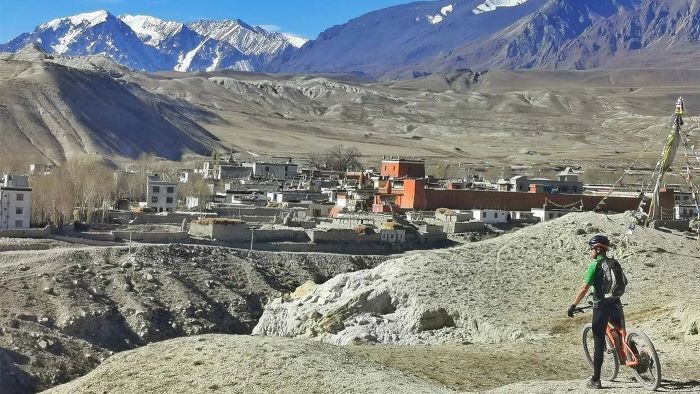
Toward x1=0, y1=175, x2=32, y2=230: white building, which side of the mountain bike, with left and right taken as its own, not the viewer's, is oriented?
front

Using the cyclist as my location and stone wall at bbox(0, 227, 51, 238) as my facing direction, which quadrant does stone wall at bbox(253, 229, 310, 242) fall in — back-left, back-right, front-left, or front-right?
front-right

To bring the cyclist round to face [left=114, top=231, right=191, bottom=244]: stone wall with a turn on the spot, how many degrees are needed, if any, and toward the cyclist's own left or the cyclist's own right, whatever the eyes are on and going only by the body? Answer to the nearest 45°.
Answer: approximately 45° to the cyclist's own right

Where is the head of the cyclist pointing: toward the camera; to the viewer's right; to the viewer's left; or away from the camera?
to the viewer's left

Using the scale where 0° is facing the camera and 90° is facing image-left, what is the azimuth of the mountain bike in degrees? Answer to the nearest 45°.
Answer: approximately 135°

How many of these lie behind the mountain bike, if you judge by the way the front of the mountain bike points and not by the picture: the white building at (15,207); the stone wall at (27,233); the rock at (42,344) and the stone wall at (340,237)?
0

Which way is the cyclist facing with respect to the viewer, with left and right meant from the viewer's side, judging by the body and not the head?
facing to the left of the viewer

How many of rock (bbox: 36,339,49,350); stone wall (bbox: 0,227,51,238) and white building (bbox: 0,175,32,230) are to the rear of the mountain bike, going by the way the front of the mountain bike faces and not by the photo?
0

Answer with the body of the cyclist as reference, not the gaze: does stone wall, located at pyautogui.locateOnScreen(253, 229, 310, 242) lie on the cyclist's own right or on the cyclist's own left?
on the cyclist's own right
